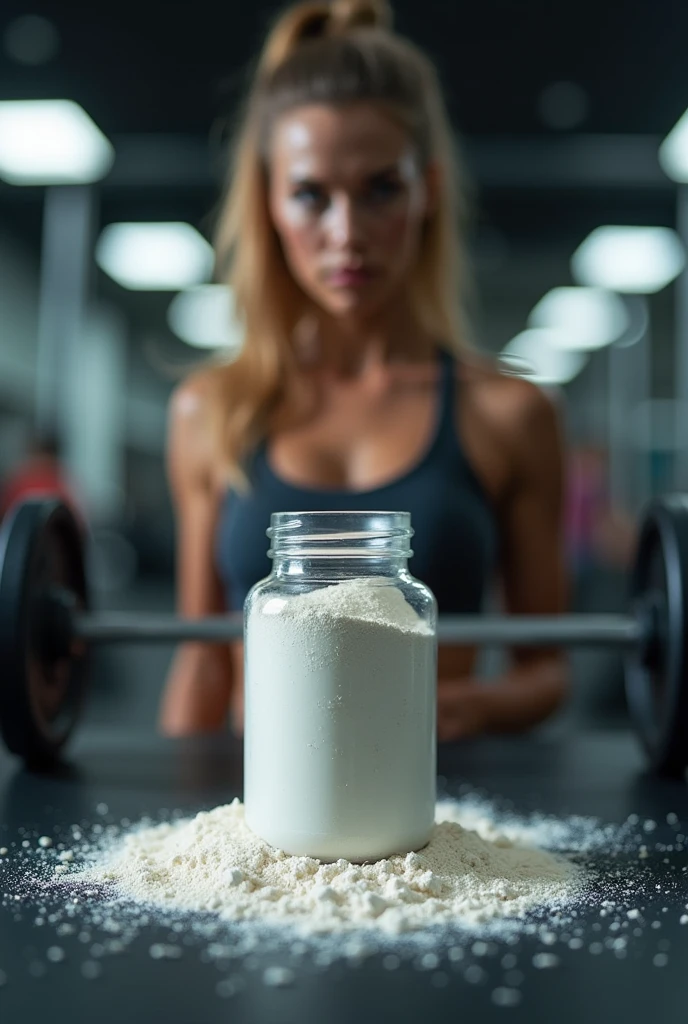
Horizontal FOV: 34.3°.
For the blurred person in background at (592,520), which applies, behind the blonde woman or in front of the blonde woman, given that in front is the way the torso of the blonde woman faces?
behind

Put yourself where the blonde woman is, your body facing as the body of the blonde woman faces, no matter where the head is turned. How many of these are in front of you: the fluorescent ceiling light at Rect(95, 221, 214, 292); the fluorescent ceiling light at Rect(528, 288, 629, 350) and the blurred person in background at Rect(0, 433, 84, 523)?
0

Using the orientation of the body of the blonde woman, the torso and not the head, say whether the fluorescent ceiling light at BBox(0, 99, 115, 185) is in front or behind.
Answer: behind

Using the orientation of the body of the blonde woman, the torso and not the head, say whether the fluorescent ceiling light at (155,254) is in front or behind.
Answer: behind

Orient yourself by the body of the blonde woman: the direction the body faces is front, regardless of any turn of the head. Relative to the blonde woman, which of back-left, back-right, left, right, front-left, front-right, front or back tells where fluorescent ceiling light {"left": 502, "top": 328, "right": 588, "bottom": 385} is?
back

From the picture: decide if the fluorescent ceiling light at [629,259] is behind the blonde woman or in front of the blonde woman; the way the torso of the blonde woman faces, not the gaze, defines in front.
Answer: behind

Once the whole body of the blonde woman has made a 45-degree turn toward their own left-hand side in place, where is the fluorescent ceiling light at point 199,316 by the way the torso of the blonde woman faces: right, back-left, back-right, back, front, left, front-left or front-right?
back-left

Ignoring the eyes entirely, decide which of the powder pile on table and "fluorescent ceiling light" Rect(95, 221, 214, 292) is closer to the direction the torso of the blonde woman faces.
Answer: the powder pile on table

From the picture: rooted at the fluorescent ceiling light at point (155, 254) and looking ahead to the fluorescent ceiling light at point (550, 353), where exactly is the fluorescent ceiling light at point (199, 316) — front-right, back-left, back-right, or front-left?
front-left

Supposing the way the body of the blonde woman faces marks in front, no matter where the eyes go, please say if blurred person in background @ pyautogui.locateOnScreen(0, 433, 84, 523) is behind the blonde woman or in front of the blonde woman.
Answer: behind

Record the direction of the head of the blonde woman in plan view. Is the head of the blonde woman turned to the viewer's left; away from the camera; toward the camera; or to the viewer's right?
toward the camera

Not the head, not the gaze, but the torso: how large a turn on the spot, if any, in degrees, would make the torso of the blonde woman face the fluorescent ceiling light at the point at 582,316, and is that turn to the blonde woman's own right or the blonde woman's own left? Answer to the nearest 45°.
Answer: approximately 180°

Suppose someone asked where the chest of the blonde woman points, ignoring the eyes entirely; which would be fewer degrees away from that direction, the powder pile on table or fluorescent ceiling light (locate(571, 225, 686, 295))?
the powder pile on table

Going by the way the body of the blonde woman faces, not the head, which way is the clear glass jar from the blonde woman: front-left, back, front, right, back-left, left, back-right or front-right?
front

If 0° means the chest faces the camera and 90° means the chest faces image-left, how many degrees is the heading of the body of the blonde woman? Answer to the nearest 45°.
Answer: approximately 0°
